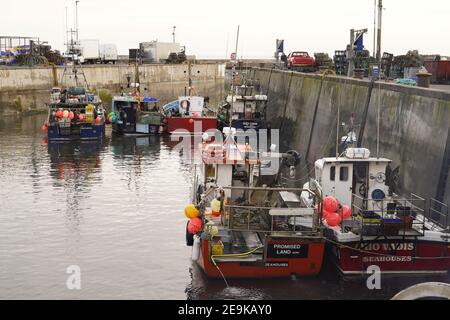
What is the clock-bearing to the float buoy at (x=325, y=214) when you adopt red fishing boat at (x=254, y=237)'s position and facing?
The float buoy is roughly at 3 o'clock from the red fishing boat.

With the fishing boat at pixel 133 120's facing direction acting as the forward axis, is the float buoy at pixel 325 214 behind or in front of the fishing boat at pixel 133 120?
behind

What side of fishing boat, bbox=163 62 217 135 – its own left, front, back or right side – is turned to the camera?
back

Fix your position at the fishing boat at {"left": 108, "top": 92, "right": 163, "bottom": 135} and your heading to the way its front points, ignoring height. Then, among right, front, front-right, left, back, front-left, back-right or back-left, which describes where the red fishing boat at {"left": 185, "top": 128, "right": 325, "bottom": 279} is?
back

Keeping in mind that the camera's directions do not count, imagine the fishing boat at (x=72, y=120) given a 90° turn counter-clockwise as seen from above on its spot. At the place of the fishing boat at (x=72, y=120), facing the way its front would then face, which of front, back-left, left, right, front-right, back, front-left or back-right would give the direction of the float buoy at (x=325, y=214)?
left

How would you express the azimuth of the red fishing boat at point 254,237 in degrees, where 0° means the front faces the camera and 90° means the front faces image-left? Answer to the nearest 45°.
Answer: approximately 180°

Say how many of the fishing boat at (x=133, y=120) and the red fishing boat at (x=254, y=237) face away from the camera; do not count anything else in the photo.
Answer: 2

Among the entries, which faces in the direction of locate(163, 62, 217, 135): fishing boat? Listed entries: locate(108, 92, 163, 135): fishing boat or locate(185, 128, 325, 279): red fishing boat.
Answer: the red fishing boat

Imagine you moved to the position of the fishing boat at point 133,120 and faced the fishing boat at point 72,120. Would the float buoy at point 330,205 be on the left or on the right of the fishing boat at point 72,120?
left

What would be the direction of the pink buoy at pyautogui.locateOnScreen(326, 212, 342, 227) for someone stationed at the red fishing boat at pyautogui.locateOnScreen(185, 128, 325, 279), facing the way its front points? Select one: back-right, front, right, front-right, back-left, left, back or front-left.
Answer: right

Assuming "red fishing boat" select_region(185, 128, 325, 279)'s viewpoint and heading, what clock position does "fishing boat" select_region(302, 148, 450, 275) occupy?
The fishing boat is roughly at 3 o'clock from the red fishing boat.

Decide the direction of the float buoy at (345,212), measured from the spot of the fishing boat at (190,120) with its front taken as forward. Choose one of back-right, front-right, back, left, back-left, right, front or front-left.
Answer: back
